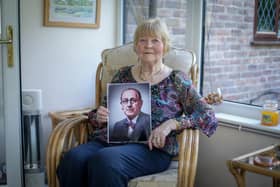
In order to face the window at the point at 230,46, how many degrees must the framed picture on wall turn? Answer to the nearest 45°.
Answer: approximately 45° to its left

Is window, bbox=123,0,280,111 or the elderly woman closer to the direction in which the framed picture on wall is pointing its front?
the elderly woman

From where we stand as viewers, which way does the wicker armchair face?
facing the viewer and to the left of the viewer

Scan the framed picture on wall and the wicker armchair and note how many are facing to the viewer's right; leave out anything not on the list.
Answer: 0

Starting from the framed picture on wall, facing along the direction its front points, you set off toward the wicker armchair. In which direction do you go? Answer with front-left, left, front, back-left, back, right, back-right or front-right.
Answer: front

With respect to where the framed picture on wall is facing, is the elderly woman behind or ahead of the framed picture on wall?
ahead

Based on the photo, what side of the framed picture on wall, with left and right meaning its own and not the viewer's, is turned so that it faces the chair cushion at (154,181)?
front

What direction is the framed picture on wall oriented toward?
toward the camera
